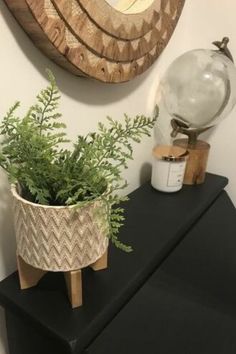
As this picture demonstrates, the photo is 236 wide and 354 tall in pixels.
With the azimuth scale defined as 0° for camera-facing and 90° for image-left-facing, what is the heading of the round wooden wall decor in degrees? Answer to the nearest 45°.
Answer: approximately 315°
